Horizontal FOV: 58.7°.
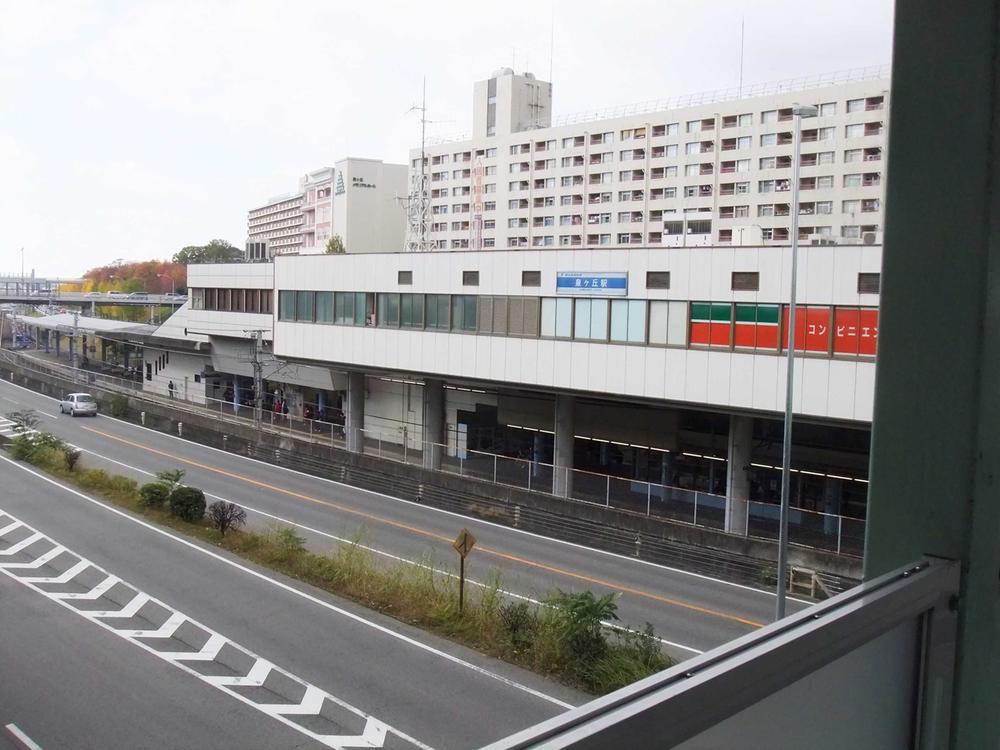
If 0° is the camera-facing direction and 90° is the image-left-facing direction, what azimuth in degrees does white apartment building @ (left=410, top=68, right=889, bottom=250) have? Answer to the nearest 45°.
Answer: approximately 45°

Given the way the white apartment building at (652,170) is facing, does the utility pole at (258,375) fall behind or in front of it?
in front

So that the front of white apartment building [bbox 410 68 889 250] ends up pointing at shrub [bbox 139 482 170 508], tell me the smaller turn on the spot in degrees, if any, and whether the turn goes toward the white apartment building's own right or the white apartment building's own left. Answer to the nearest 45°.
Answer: approximately 45° to the white apartment building's own left

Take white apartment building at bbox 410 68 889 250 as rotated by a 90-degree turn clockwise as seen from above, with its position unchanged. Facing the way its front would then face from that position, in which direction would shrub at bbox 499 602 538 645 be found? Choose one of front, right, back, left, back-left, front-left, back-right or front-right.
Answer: back-left

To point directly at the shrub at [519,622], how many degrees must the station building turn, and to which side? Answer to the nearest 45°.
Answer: approximately 45° to its left

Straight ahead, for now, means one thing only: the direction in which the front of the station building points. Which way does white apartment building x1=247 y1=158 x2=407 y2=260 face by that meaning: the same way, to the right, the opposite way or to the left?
the same way

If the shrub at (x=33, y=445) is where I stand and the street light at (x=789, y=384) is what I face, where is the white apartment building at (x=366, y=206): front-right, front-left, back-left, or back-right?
back-left

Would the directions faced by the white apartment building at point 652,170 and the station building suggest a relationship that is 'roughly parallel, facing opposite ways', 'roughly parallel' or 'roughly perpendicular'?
roughly parallel

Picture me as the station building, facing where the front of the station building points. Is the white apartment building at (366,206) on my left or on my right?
on my right

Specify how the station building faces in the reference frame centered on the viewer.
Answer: facing the viewer and to the left of the viewer

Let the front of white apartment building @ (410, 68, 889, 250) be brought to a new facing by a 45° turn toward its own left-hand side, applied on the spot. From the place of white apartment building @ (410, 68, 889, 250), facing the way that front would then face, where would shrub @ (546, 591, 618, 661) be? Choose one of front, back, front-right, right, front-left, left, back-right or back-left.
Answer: front

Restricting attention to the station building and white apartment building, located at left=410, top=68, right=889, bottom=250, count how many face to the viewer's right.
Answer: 0

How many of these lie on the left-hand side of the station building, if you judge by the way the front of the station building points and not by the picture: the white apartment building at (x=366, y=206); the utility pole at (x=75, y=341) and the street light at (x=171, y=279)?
0

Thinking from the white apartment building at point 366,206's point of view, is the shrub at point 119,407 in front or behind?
in front

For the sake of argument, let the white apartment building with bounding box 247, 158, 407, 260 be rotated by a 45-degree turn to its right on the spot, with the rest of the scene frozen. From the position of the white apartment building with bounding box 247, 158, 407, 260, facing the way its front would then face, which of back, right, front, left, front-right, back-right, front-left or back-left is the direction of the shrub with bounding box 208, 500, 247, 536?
left

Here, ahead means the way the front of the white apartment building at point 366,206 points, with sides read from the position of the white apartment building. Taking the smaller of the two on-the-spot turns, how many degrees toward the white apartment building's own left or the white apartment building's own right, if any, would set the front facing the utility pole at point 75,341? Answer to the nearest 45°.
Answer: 0° — it already faces it

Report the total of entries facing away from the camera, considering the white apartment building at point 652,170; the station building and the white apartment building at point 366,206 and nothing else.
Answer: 0
